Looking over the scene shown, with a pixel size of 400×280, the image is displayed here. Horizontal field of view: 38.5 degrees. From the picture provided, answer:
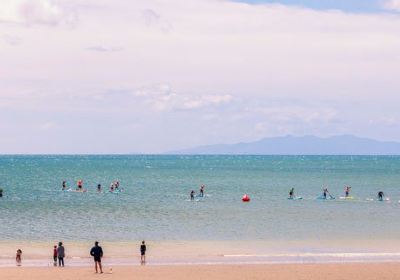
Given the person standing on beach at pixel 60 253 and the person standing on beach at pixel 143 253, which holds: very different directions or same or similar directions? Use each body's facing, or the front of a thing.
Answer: same or similar directions

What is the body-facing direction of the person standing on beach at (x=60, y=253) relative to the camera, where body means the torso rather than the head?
away from the camera

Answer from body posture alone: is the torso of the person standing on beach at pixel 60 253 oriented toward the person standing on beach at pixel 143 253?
no

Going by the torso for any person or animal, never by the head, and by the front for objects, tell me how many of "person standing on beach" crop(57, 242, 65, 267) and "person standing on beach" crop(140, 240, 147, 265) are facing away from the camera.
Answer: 2

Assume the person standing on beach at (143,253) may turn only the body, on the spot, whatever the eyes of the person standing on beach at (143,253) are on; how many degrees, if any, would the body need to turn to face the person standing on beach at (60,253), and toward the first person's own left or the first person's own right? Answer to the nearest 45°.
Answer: approximately 90° to the first person's own left

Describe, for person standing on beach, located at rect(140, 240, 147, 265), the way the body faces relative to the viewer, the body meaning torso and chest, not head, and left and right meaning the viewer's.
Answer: facing away from the viewer
